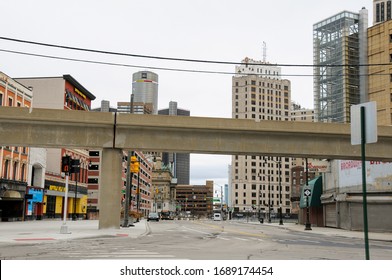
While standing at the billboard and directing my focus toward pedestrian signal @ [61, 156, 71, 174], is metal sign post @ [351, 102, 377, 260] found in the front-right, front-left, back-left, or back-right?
front-left

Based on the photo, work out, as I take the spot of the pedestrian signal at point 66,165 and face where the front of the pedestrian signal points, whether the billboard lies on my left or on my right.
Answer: on my left

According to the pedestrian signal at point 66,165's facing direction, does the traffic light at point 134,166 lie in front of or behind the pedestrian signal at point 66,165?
behind

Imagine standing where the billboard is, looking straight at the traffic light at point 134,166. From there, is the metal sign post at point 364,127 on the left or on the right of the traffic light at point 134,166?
left

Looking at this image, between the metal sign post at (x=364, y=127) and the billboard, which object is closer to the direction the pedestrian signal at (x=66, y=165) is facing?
the metal sign post

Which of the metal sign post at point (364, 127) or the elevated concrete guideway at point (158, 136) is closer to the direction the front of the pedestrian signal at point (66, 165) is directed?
the metal sign post

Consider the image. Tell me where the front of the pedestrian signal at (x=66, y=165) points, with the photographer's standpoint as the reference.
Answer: facing the viewer

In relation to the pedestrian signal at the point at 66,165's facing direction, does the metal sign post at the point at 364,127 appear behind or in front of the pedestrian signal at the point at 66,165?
in front
